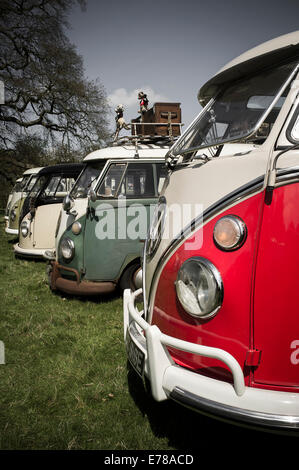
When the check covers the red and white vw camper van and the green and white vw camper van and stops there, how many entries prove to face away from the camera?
0

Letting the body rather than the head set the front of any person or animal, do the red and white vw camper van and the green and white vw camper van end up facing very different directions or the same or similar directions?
same or similar directions

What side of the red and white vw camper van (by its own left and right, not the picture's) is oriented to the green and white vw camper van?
right

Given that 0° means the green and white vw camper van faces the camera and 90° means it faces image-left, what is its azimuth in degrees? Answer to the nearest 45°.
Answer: approximately 45°

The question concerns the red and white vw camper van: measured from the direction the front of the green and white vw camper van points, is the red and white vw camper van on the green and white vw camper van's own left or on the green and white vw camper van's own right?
on the green and white vw camper van's own left

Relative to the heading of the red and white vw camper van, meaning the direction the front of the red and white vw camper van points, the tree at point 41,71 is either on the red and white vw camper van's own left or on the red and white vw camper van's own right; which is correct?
on the red and white vw camper van's own right
